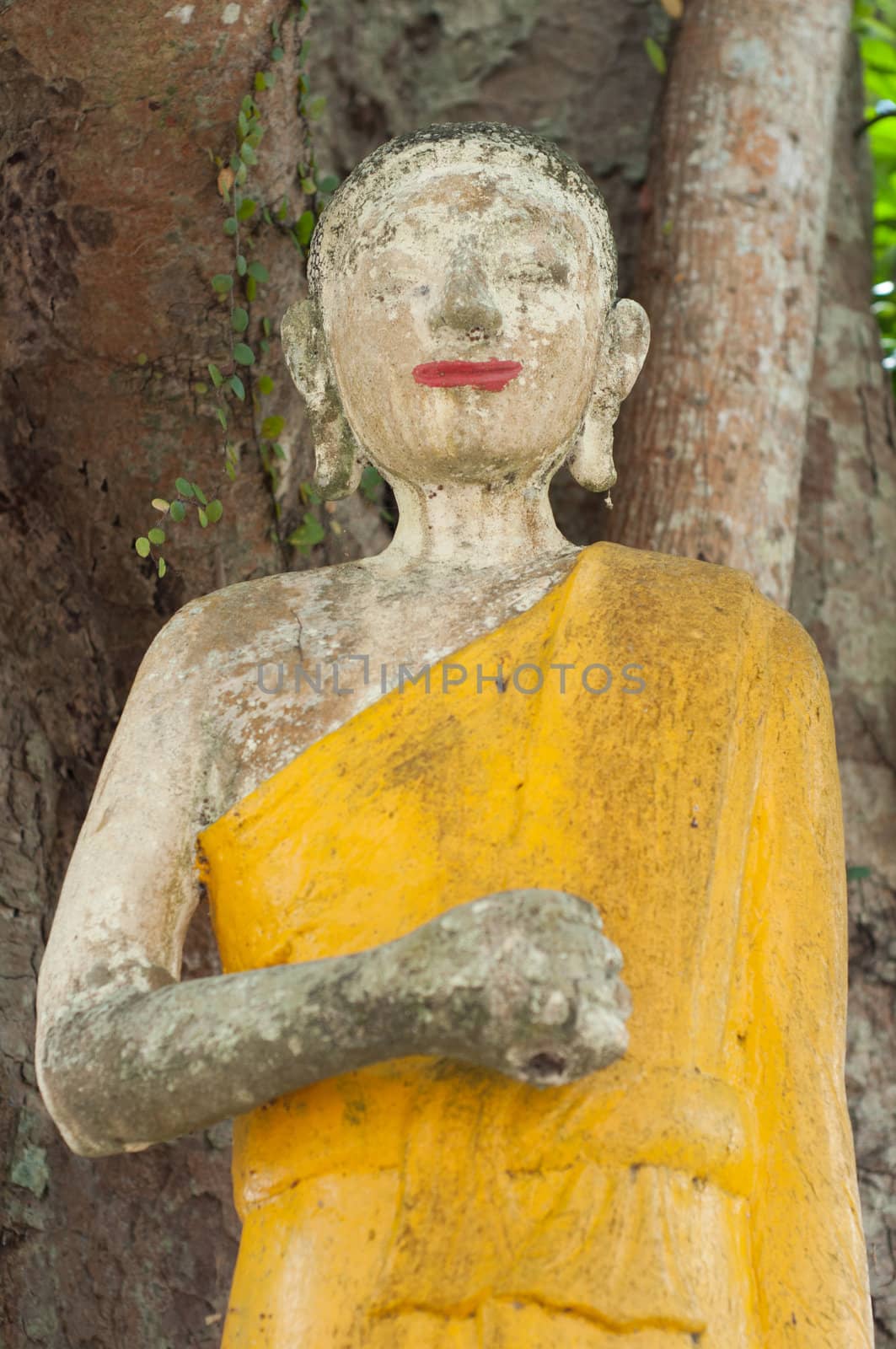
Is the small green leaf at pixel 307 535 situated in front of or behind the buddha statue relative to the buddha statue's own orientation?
behind

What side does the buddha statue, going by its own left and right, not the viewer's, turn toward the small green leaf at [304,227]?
back

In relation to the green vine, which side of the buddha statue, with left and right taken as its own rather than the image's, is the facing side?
back

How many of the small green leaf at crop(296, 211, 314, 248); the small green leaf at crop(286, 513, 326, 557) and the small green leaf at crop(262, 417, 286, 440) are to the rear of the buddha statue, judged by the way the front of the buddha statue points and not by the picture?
3

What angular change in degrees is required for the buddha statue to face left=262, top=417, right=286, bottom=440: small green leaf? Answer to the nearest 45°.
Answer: approximately 180°

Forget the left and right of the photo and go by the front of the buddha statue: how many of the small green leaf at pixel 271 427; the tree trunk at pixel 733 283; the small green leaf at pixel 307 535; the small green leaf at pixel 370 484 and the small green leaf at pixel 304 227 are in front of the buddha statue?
0

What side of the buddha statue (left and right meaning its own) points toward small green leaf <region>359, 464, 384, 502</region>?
back

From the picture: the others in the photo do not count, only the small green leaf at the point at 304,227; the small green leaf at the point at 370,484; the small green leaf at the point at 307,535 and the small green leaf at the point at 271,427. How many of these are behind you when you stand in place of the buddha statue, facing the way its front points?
4

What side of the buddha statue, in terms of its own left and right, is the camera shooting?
front

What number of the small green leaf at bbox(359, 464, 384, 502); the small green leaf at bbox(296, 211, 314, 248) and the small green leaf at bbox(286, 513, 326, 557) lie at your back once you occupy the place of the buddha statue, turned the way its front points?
3

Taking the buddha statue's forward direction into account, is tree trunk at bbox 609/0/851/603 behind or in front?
behind

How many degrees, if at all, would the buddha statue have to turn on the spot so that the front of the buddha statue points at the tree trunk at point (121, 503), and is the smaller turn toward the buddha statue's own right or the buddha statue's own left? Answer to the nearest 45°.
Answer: approximately 135° to the buddha statue's own right
